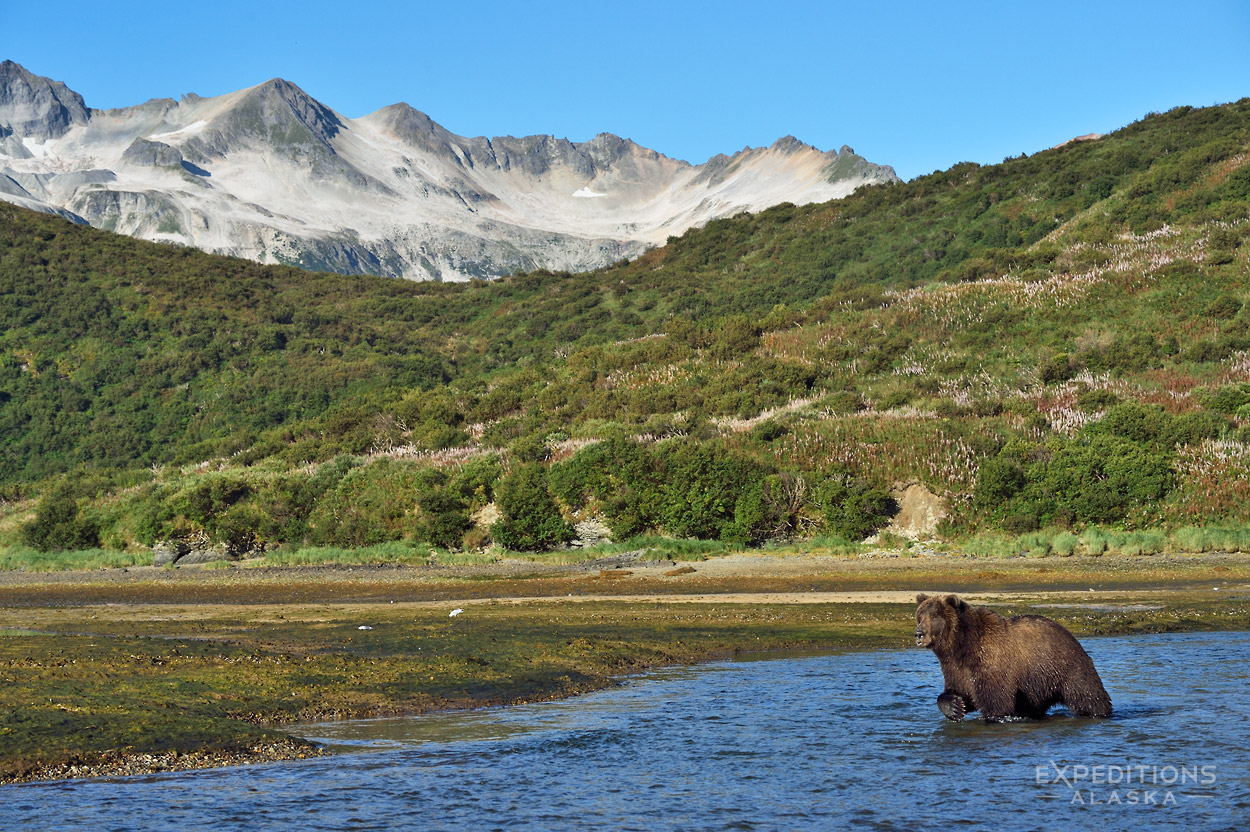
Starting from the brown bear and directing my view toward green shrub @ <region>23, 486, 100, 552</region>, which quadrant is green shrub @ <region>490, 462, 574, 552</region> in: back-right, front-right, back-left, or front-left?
front-right

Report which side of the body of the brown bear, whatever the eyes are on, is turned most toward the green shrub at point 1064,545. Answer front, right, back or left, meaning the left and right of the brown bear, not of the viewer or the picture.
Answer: right

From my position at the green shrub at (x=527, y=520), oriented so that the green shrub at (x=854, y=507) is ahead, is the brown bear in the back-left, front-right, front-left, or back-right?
front-right

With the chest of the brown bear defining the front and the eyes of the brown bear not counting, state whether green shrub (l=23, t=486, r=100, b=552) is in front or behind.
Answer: in front

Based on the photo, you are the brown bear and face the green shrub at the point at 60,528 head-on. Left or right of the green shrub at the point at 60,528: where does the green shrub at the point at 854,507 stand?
right

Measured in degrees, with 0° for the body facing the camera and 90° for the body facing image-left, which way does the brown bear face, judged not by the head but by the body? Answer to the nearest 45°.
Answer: approximately 90°

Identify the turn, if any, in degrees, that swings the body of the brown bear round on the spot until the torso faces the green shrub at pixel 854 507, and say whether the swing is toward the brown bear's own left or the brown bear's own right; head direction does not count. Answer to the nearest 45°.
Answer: approximately 90° to the brown bear's own right

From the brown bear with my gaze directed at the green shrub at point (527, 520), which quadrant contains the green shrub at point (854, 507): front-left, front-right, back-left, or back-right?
front-right

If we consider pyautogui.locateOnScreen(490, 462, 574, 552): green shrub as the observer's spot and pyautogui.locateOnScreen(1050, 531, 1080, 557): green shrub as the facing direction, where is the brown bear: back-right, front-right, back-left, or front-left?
front-right

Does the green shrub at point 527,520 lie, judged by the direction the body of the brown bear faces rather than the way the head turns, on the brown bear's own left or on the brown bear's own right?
on the brown bear's own right
